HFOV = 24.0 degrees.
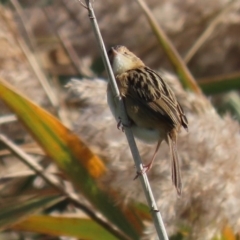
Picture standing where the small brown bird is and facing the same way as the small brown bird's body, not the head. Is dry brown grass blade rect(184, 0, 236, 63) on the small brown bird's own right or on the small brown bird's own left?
on the small brown bird's own right

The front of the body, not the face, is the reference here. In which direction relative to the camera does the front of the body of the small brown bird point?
to the viewer's left
